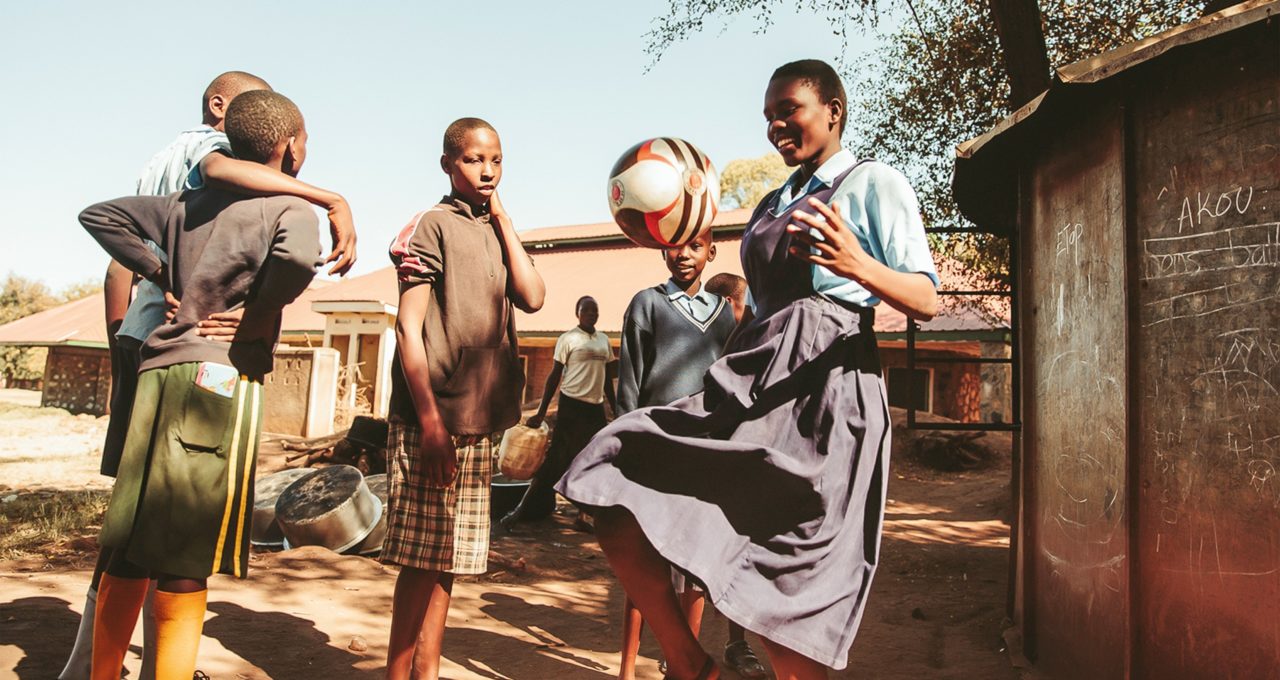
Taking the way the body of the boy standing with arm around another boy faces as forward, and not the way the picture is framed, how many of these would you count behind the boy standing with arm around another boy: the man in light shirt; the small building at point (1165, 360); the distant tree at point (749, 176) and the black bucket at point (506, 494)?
0

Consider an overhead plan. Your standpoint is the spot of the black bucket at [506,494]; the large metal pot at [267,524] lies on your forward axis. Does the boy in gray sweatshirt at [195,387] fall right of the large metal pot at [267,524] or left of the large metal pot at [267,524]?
left

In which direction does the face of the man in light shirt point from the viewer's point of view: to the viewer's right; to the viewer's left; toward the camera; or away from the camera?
toward the camera

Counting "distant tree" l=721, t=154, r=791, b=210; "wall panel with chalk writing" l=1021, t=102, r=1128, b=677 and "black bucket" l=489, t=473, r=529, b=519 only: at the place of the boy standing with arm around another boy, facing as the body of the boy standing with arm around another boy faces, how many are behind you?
0

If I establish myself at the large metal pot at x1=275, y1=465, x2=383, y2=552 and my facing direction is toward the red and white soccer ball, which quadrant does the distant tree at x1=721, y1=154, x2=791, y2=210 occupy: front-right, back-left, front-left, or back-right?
back-left

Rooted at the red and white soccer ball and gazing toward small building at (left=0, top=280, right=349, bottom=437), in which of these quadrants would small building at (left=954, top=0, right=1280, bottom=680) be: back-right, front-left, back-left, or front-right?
back-right
